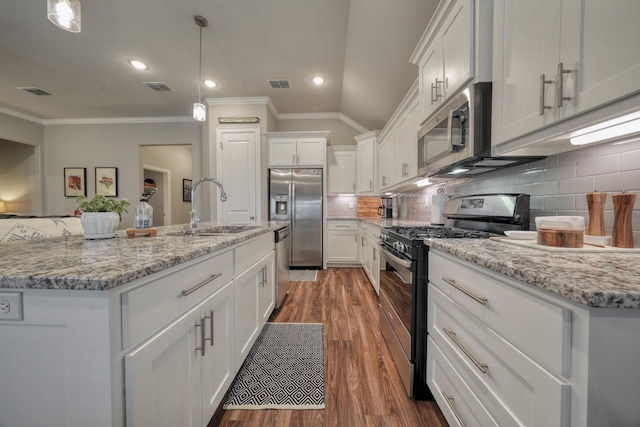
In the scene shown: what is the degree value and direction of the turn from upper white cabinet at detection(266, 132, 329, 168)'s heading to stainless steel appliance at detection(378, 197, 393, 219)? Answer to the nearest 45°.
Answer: approximately 90° to its left

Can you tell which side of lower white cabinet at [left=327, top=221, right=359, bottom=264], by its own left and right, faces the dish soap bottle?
front

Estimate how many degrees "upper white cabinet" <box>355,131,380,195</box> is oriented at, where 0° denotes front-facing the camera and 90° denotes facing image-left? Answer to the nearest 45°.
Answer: approximately 45°

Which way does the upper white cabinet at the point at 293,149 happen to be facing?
toward the camera

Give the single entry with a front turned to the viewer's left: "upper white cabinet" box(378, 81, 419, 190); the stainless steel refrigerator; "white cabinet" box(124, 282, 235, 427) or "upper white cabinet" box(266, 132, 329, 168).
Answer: "upper white cabinet" box(378, 81, 419, 190)

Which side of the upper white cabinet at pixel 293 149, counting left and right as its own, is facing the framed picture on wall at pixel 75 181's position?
right

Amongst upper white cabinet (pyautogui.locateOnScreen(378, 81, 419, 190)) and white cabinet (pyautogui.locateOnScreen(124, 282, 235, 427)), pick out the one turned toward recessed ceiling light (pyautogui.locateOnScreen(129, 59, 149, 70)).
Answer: the upper white cabinet

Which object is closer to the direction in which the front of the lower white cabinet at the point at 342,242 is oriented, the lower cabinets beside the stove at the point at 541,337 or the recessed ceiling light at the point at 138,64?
the lower cabinets beside the stove

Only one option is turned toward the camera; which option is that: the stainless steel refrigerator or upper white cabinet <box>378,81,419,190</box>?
the stainless steel refrigerator

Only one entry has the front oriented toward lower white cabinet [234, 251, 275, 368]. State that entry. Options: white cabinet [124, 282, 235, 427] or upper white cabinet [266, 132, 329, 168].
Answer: the upper white cabinet

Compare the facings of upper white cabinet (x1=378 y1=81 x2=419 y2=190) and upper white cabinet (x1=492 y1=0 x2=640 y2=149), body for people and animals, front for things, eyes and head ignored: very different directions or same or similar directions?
same or similar directions

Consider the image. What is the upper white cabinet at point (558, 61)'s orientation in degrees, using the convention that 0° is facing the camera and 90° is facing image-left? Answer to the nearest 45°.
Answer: approximately 45°

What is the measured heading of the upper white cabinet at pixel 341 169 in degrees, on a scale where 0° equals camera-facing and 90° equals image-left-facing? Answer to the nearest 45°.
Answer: approximately 0°

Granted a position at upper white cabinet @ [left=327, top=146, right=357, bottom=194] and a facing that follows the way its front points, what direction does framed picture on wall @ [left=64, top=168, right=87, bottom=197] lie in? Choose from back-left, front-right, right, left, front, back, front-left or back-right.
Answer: right

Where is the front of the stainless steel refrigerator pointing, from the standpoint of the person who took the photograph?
facing the viewer

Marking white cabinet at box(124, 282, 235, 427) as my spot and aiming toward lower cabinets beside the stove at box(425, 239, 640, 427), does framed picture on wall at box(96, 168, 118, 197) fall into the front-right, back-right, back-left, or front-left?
back-left

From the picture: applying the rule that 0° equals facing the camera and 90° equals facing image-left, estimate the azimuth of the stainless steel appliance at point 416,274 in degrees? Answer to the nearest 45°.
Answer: approximately 45°

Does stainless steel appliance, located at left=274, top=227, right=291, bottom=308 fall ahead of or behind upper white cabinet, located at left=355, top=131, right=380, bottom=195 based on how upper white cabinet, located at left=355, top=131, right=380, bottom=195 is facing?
ahead

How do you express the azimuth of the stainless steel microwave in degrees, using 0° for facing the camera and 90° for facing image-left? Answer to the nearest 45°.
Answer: approximately 45°
